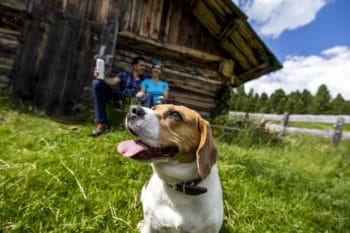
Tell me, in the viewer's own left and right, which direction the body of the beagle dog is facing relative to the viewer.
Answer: facing the viewer and to the left of the viewer

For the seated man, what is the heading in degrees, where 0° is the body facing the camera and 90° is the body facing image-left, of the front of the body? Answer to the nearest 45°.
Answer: approximately 45°

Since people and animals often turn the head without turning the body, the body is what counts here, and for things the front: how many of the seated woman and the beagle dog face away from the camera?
0

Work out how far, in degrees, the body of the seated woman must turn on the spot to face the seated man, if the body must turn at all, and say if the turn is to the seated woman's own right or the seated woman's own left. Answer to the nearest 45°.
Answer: approximately 90° to the seated woman's own right

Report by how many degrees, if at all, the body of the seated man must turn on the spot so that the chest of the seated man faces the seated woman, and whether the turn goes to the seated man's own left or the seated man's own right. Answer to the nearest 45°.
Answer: approximately 135° to the seated man's own left

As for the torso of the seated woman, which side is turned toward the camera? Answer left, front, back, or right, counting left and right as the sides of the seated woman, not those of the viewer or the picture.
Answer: front

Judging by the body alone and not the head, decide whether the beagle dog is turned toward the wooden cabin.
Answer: no

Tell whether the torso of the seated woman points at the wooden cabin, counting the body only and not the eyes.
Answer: no

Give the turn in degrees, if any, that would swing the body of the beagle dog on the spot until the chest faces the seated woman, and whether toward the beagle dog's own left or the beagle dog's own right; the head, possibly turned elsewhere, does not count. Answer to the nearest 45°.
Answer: approximately 135° to the beagle dog's own right

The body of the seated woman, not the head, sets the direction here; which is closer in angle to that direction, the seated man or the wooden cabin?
the seated man

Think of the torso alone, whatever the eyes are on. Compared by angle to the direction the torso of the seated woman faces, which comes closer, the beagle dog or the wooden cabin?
the beagle dog
